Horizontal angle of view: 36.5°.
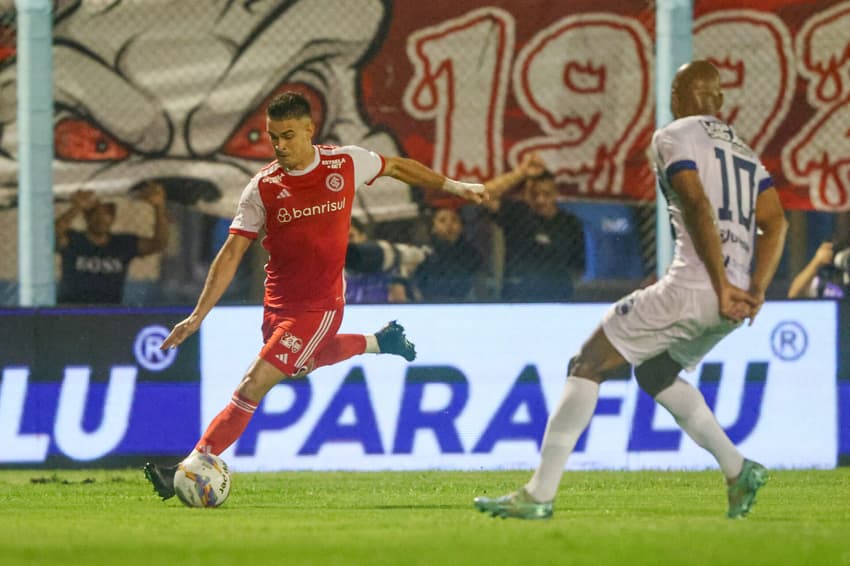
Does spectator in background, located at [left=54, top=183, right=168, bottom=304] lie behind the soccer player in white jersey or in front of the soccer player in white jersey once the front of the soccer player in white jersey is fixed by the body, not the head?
in front

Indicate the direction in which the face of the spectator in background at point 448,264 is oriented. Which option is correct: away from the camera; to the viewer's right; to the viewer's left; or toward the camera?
toward the camera

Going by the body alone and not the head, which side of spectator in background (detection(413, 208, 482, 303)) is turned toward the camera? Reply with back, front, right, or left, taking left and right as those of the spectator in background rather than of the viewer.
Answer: front

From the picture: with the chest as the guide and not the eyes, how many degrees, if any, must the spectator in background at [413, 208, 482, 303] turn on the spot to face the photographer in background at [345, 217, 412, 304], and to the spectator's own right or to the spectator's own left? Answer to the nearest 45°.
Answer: approximately 90° to the spectator's own right

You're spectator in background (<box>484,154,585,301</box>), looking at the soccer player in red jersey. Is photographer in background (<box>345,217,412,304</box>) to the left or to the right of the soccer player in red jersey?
right

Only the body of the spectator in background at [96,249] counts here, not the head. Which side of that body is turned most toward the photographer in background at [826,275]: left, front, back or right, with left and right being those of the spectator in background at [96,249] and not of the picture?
left

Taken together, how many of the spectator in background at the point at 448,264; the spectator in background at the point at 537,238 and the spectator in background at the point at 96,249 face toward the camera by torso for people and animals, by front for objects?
3

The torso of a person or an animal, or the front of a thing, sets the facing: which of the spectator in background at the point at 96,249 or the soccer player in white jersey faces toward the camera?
the spectator in background

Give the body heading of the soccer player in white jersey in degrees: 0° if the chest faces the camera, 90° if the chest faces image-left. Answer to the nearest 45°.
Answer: approximately 135°

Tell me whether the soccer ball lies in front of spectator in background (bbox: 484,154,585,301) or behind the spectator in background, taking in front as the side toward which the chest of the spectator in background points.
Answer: in front

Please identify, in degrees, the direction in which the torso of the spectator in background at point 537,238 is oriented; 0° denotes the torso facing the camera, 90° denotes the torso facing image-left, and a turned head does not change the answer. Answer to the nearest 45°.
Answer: approximately 0°

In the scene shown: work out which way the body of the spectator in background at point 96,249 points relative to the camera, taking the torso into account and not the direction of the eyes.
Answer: toward the camera

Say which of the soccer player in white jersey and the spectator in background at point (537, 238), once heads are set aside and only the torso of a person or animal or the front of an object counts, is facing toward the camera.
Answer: the spectator in background

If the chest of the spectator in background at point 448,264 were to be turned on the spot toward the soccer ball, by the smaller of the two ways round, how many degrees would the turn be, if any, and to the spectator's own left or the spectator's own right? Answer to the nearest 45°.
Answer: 0° — they already face it

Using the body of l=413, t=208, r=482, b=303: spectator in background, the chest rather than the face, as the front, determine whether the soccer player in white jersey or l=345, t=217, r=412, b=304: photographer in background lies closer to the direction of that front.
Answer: the soccer player in white jersey

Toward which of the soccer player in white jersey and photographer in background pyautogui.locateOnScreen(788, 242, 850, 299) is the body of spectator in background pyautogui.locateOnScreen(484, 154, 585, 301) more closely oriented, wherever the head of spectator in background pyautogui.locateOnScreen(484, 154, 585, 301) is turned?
the soccer player in white jersey

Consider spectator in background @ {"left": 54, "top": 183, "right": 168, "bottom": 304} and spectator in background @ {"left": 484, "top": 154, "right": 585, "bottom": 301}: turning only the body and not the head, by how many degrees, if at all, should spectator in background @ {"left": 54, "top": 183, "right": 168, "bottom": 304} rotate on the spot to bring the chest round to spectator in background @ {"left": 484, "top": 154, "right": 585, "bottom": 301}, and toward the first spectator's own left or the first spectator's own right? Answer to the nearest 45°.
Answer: approximately 90° to the first spectator's own left

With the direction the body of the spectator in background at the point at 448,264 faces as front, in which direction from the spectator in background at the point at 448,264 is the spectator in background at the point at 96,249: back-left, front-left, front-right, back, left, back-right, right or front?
right
